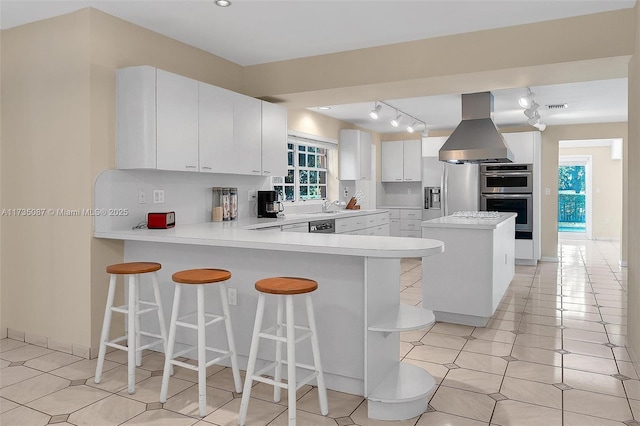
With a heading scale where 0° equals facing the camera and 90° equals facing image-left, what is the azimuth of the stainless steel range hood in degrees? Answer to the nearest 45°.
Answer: approximately 0°

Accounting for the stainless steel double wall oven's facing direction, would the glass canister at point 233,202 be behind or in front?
in front

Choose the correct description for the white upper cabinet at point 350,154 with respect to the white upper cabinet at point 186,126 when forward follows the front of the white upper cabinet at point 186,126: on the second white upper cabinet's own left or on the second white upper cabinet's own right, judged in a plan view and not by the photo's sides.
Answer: on the second white upper cabinet's own left

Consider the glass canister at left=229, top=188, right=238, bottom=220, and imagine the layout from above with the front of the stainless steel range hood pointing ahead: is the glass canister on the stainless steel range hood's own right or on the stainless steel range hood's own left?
on the stainless steel range hood's own right

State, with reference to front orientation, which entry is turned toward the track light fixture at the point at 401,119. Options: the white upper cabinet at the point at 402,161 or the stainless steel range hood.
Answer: the white upper cabinet

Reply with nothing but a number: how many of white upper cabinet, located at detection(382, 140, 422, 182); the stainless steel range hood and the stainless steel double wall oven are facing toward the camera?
3

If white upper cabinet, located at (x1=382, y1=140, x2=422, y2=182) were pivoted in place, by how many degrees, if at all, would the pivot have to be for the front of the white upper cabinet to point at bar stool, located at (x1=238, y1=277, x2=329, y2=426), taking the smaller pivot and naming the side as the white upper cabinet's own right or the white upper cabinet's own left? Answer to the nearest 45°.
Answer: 0° — it already faces it

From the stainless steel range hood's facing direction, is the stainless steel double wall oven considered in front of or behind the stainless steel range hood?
behind

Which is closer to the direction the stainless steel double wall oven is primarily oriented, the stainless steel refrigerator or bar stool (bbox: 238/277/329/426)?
the bar stool

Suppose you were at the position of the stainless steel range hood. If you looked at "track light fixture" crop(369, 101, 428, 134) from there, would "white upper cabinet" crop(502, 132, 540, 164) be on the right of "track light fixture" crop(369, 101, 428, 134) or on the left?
right

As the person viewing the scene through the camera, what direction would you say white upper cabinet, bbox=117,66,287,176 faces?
facing the viewer and to the right of the viewer

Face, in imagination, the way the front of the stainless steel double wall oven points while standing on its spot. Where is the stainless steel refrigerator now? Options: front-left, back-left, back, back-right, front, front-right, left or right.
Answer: right
